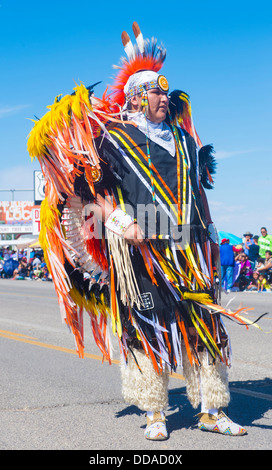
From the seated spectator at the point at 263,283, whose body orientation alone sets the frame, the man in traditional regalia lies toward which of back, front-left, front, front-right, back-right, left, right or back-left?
front-left

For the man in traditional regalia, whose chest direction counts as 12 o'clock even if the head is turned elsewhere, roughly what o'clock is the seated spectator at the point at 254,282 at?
The seated spectator is roughly at 8 o'clock from the man in traditional regalia.

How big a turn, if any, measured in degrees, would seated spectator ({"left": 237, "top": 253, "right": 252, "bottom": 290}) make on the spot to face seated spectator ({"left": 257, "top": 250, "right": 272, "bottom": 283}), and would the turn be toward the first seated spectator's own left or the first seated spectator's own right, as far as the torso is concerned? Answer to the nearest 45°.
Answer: approximately 90° to the first seated spectator's own left

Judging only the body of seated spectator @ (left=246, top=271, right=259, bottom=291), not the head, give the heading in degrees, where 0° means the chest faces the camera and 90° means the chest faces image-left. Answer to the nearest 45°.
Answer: approximately 45°

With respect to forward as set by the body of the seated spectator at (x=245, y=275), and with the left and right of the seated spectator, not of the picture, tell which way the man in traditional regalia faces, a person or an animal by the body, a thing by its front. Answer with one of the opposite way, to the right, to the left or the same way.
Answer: to the left

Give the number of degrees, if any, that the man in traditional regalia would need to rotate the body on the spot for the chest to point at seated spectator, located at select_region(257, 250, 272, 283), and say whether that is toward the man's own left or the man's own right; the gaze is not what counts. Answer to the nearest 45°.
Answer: approximately 135° to the man's own left

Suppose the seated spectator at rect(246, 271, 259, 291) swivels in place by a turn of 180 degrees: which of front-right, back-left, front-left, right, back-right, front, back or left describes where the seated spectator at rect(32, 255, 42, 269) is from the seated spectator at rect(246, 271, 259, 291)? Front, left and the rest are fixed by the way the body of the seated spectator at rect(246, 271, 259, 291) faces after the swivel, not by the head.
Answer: left

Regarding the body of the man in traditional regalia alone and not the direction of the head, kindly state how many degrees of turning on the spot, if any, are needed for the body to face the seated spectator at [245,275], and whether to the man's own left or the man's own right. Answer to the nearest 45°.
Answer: approximately 135° to the man's own left
